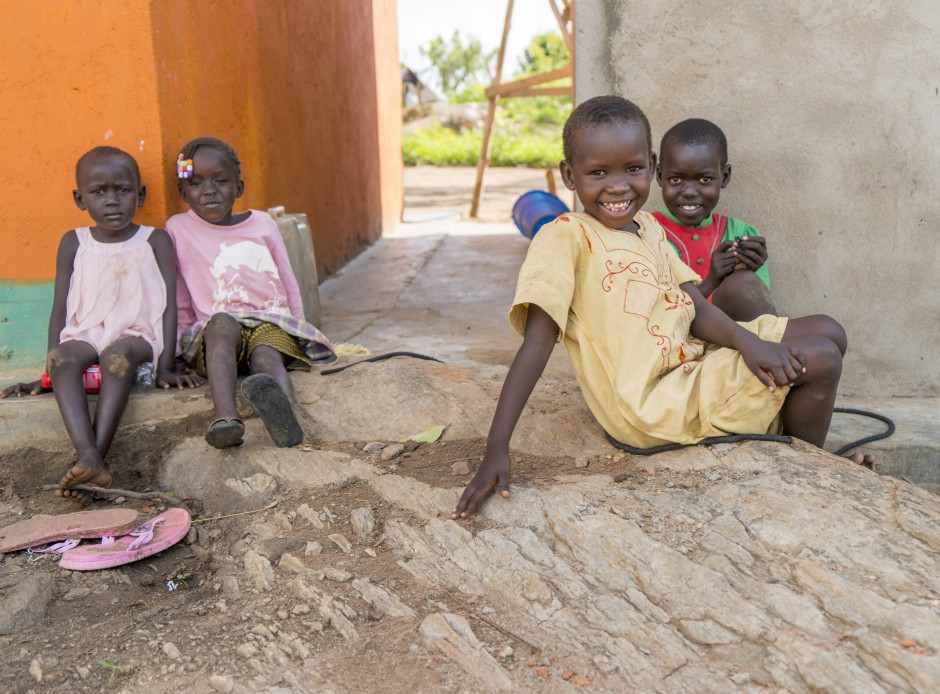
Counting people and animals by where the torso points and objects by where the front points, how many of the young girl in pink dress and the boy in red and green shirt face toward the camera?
2

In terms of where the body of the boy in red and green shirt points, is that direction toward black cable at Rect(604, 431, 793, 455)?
yes

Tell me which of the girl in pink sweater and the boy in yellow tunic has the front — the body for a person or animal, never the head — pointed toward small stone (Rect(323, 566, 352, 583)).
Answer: the girl in pink sweater

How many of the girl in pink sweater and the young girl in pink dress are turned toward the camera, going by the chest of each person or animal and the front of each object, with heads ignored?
2

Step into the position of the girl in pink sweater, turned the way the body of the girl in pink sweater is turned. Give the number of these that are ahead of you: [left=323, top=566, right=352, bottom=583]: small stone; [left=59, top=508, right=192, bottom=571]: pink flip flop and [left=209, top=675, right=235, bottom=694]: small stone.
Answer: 3

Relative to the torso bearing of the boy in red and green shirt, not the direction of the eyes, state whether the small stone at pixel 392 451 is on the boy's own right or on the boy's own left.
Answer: on the boy's own right

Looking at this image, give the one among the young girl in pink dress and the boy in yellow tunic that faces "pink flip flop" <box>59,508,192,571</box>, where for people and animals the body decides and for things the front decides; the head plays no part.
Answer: the young girl in pink dress
